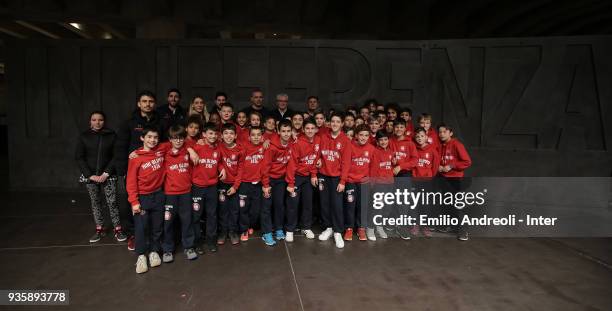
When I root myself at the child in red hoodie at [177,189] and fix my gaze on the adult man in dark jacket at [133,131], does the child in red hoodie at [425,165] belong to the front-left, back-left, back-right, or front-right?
back-right

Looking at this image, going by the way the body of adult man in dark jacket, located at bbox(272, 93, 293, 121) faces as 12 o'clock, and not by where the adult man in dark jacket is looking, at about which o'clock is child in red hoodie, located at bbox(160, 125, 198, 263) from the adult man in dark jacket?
The child in red hoodie is roughly at 1 o'clock from the adult man in dark jacket.

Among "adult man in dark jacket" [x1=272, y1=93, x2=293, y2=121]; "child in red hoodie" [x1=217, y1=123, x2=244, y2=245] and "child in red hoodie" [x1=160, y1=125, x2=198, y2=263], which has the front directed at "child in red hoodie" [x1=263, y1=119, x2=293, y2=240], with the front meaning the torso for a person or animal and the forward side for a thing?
the adult man in dark jacket

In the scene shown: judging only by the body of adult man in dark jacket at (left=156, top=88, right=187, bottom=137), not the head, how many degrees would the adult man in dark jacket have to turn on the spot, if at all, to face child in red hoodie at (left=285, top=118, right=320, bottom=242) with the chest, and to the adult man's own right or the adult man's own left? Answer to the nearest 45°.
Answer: approximately 45° to the adult man's own left

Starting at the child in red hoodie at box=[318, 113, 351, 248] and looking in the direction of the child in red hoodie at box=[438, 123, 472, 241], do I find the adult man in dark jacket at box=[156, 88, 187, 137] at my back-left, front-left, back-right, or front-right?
back-left

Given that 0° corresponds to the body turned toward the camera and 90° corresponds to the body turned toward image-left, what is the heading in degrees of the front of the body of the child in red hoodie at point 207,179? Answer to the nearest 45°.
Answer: approximately 315°

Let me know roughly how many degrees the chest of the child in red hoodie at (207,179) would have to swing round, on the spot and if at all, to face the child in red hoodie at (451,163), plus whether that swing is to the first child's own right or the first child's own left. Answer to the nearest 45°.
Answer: approximately 45° to the first child's own left

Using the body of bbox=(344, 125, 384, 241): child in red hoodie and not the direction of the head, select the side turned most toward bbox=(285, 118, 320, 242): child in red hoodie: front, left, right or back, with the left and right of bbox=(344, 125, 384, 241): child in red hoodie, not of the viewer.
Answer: right
